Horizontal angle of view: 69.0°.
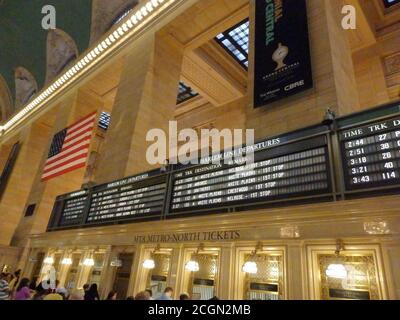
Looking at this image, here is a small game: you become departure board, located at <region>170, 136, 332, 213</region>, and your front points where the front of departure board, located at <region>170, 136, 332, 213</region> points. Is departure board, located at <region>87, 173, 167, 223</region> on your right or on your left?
on your right

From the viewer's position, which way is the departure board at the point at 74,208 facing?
facing the viewer and to the left of the viewer

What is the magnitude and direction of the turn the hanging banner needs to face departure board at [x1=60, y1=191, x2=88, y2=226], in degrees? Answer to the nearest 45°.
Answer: approximately 45° to its right

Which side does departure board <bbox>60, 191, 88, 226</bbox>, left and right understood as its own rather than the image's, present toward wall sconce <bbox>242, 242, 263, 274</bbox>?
left

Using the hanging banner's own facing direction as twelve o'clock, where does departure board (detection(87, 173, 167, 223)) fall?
The departure board is roughly at 2 o'clock from the hanging banner.

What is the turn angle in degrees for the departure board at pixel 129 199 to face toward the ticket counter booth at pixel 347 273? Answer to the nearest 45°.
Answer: approximately 90° to its left

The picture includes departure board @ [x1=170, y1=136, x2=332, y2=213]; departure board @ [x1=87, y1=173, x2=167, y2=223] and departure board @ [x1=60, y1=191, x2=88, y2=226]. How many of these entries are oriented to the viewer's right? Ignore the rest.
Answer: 0

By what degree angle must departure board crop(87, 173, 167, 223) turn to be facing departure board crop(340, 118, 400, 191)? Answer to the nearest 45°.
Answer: approximately 90° to its left

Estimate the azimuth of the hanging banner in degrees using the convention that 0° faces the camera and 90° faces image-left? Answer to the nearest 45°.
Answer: approximately 45°

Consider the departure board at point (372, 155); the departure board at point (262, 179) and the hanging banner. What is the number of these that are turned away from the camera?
0

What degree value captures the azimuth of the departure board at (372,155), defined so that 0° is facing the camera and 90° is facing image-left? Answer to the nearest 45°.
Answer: approximately 45°

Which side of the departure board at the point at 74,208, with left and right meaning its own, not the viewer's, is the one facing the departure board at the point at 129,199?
left
